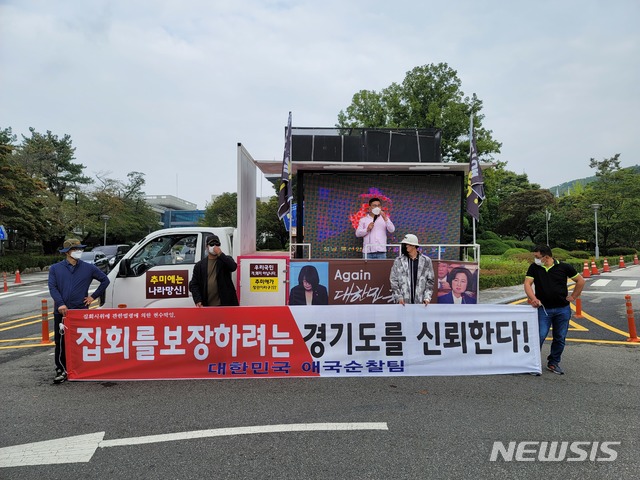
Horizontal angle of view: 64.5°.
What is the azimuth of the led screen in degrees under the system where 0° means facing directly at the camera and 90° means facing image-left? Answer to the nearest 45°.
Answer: approximately 0°

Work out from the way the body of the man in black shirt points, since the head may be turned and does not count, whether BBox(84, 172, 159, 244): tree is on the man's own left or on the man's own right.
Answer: on the man's own right

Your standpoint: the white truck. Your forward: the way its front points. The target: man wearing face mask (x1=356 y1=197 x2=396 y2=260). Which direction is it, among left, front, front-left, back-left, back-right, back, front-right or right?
back

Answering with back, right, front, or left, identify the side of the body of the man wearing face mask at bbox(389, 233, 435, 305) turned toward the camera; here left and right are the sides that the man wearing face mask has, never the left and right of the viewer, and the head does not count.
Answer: front

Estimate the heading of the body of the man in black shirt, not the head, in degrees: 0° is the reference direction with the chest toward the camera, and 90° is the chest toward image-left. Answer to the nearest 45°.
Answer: approximately 45°

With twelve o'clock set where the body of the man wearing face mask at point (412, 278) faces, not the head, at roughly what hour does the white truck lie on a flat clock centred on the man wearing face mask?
The white truck is roughly at 3 o'clock from the man wearing face mask.

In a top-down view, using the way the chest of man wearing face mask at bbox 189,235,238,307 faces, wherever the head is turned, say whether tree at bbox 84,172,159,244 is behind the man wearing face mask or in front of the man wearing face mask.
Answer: behind

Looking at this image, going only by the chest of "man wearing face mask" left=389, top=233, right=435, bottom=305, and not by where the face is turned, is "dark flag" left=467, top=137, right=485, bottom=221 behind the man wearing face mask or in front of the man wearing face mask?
behind

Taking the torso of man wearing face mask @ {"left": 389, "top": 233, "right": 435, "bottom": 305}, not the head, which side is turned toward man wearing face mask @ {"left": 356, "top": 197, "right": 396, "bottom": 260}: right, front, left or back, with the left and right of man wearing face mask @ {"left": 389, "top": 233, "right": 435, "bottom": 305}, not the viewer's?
back

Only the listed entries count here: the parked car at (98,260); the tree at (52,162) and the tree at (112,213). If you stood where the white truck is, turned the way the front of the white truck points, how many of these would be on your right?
3

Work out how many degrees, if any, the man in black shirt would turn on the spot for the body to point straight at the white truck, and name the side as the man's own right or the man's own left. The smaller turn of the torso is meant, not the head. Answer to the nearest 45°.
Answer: approximately 45° to the man's own right

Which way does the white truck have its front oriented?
to the viewer's left

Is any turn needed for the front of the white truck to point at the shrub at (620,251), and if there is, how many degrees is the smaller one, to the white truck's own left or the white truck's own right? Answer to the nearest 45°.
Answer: approximately 135° to the white truck's own right

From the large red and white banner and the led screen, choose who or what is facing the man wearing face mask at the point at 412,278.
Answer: the led screen

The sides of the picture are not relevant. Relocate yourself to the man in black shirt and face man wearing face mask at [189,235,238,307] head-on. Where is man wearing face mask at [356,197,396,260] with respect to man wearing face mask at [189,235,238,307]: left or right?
right
